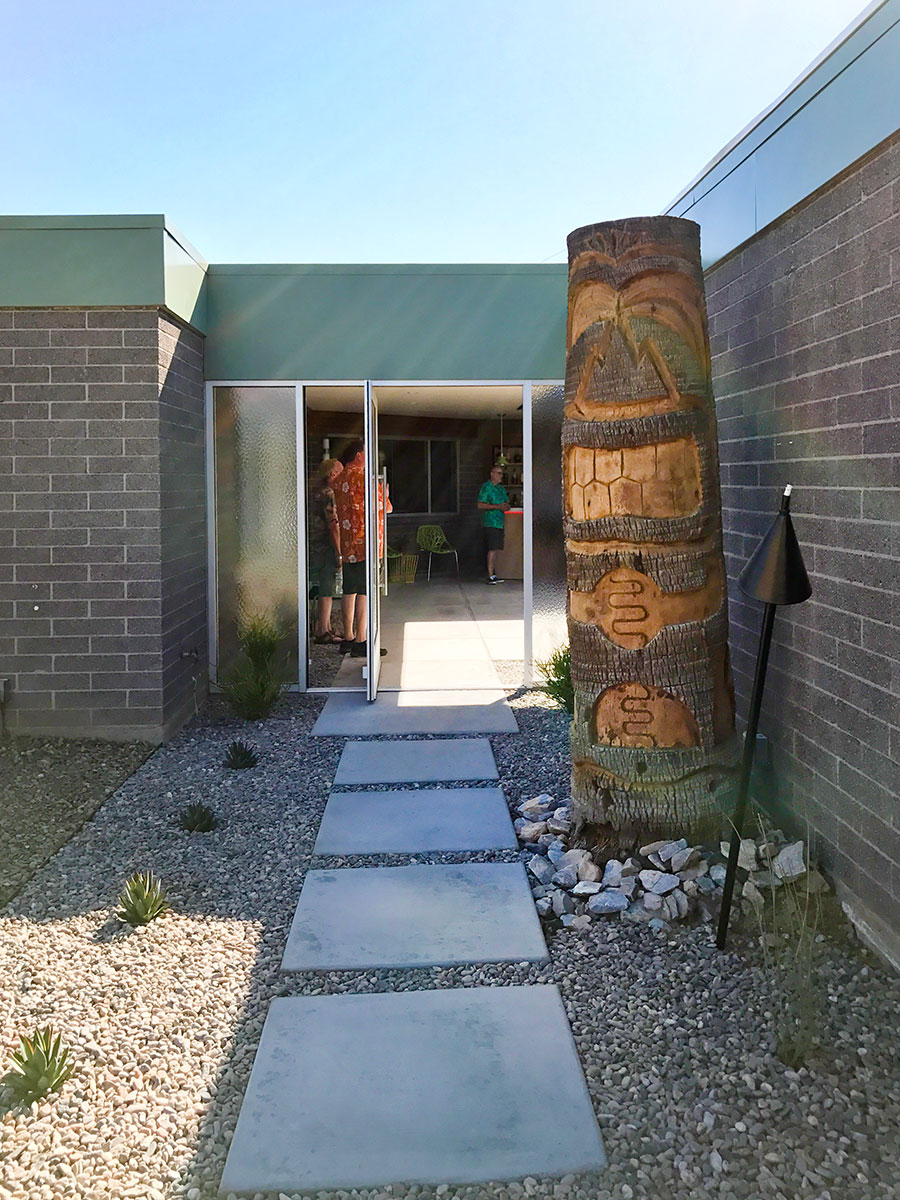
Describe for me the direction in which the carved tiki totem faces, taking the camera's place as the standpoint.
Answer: facing the viewer

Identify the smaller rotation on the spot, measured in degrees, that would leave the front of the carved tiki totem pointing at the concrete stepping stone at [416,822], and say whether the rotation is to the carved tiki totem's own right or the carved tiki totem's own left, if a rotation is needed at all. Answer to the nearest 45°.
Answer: approximately 135° to the carved tiki totem's own right

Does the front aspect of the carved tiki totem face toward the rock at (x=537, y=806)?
no
